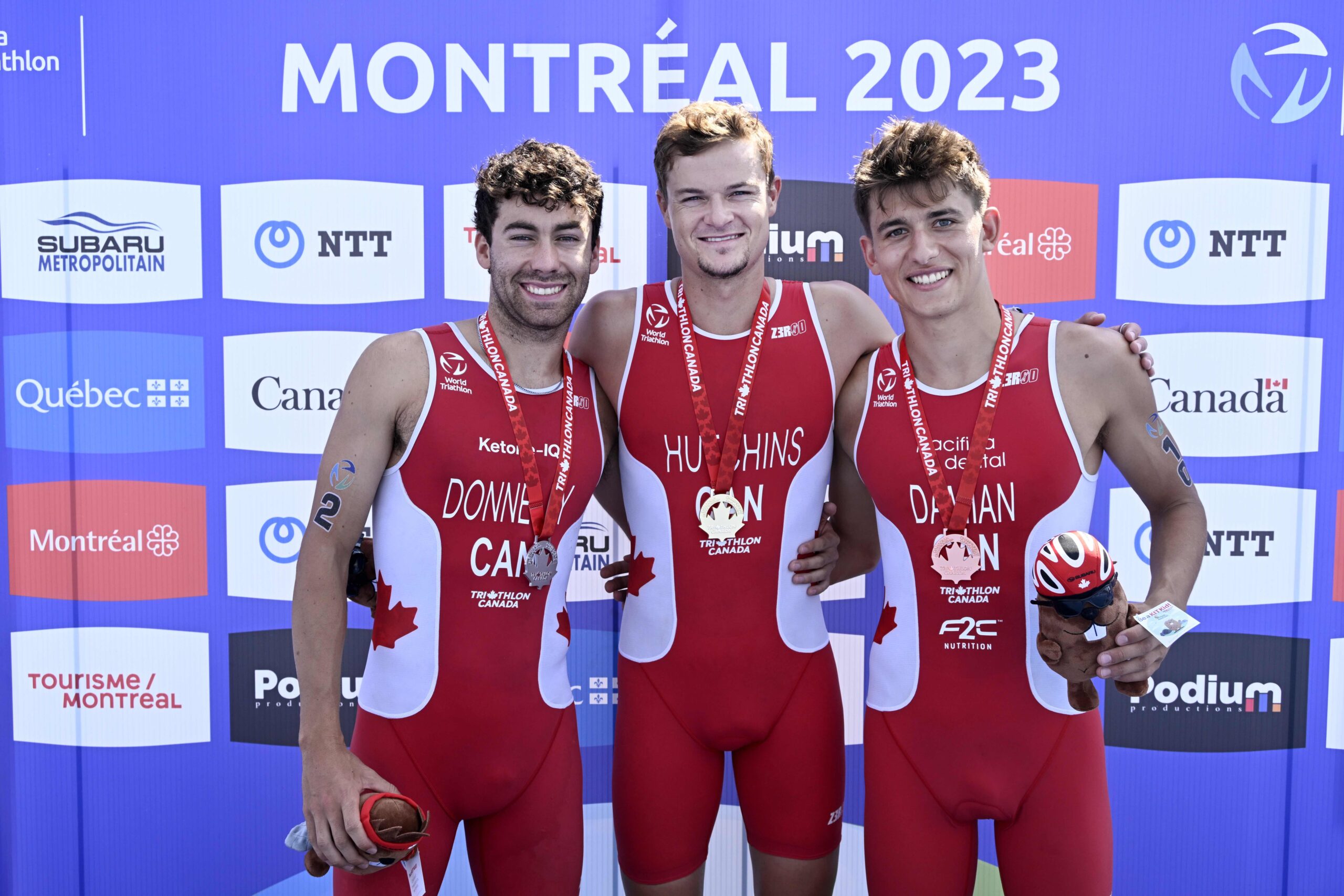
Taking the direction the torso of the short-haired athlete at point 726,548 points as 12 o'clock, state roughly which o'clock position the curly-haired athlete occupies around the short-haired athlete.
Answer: The curly-haired athlete is roughly at 2 o'clock from the short-haired athlete.

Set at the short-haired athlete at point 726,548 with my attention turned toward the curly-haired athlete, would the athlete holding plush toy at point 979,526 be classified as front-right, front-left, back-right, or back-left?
back-left

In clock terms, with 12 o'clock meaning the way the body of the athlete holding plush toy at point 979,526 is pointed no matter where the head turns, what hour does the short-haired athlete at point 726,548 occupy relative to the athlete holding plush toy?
The short-haired athlete is roughly at 3 o'clock from the athlete holding plush toy.

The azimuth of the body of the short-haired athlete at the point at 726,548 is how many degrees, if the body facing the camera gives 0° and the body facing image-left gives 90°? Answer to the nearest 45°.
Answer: approximately 0°

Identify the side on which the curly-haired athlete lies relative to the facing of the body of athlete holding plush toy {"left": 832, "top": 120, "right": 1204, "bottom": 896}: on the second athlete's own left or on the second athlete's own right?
on the second athlete's own right

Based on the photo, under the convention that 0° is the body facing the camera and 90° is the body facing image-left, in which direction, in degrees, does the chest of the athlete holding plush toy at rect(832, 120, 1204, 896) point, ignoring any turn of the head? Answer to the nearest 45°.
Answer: approximately 0°

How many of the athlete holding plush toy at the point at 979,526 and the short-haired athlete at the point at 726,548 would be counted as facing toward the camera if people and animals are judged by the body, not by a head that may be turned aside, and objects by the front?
2

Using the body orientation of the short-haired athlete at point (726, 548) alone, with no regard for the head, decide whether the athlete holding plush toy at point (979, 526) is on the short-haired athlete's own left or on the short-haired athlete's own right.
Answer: on the short-haired athlete's own left
